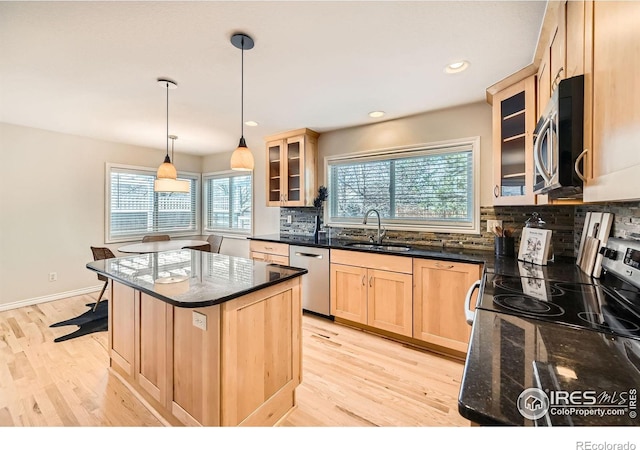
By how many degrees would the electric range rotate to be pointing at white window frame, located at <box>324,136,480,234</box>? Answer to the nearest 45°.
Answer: approximately 45° to its right

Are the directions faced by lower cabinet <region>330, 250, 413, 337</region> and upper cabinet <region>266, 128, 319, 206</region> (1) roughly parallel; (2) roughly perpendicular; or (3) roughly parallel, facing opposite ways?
roughly parallel

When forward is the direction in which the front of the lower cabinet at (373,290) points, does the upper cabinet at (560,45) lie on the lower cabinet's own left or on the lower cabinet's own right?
on the lower cabinet's own left

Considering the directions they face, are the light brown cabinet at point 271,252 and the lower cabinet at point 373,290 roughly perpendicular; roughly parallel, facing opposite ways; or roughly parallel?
roughly parallel

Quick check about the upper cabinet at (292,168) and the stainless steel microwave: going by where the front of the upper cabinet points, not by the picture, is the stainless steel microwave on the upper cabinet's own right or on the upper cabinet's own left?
on the upper cabinet's own left

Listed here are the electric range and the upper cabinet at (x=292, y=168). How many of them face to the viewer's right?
0

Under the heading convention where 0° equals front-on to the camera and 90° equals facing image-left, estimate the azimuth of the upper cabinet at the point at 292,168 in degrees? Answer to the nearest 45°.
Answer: approximately 45°

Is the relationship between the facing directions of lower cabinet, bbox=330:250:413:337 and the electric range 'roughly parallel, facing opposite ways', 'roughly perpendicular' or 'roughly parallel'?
roughly perpendicular

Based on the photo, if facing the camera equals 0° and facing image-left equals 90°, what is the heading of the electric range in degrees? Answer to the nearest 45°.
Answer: approximately 90°

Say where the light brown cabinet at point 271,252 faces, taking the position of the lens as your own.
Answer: facing the viewer and to the left of the viewer

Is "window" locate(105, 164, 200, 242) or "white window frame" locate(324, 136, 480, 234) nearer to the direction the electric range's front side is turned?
the window

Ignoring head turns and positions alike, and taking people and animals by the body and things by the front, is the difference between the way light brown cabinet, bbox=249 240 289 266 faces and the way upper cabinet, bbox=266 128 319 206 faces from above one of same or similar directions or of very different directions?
same or similar directions

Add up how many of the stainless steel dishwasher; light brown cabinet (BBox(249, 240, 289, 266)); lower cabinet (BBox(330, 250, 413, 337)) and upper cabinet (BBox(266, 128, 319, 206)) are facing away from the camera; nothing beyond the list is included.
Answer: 0

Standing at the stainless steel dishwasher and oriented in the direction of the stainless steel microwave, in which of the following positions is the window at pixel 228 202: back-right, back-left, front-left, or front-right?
back-right

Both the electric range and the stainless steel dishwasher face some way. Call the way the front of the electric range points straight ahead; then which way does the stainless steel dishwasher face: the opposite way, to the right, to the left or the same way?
to the left

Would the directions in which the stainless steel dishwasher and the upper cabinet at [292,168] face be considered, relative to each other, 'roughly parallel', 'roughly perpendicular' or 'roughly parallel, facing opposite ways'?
roughly parallel
